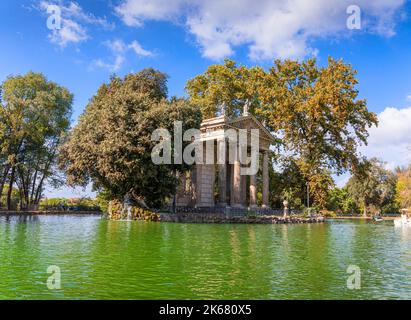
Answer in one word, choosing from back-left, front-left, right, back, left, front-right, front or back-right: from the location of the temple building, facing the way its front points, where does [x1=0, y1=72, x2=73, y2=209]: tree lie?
back-right

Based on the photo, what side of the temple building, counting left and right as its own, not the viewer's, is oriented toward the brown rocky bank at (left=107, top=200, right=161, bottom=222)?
right

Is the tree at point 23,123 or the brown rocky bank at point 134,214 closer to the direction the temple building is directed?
the brown rocky bank

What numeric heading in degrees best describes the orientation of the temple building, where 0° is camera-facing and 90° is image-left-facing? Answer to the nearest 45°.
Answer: approximately 315°

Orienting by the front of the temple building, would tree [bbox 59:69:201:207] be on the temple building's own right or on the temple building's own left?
on the temple building's own right
